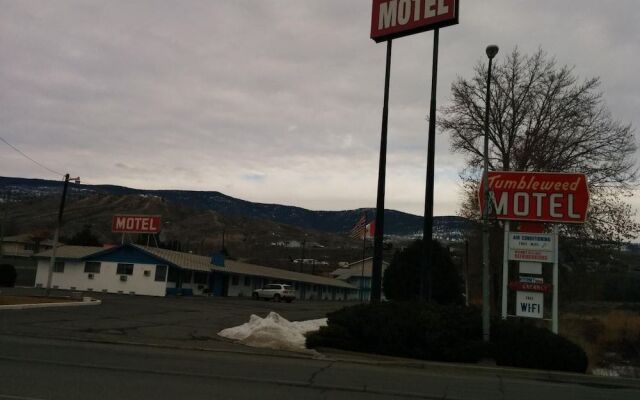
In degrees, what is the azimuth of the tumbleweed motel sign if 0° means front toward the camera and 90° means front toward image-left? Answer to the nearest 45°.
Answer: approximately 0°

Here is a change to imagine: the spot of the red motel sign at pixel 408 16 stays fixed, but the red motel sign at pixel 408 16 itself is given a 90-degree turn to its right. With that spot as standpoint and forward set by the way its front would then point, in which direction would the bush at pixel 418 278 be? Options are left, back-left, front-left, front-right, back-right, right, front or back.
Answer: front-right

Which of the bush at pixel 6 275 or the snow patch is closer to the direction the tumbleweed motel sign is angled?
the snow patch

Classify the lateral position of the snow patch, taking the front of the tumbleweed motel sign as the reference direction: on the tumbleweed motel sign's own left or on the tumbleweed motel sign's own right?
on the tumbleweed motel sign's own right

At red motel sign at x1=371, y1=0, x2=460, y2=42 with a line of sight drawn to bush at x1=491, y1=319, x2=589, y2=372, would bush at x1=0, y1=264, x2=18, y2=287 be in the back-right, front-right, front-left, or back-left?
back-right

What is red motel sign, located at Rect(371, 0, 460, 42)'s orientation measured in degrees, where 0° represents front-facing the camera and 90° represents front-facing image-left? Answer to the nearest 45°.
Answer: approximately 45°

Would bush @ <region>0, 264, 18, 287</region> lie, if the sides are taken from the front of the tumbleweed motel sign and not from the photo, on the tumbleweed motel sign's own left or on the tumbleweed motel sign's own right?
on the tumbleweed motel sign's own right

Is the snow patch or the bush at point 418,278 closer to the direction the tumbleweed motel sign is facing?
the snow patch
